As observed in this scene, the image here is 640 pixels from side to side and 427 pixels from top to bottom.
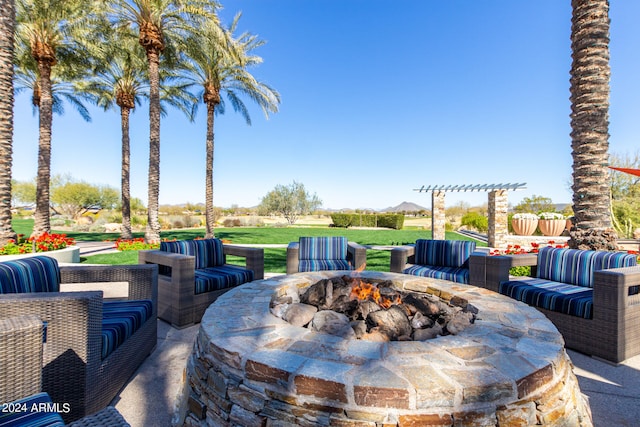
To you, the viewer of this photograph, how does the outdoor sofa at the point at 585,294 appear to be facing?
facing the viewer and to the left of the viewer

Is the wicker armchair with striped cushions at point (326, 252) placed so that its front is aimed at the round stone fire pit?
yes

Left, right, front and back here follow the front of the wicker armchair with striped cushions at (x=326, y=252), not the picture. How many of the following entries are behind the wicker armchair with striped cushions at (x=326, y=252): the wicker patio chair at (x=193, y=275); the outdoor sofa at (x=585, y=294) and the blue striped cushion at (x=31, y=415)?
0

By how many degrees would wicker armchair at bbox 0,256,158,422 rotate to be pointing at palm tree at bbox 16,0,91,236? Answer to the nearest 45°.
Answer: approximately 135° to its left

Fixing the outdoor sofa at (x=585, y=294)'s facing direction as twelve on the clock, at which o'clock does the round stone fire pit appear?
The round stone fire pit is roughly at 11 o'clock from the outdoor sofa.

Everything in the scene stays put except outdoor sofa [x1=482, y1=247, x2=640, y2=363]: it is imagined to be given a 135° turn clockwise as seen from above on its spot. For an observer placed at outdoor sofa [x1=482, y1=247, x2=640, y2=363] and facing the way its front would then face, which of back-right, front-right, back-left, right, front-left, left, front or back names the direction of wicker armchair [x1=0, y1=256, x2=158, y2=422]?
back-left

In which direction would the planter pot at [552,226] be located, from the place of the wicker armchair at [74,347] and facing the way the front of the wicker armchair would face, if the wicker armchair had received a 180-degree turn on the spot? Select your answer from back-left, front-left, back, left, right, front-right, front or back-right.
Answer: back-right

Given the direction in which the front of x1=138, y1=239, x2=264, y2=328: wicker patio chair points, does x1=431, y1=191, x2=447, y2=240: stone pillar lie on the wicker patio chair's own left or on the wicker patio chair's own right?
on the wicker patio chair's own left

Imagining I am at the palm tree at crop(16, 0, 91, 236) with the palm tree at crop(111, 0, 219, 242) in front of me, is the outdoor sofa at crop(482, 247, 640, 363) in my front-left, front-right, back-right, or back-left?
front-right

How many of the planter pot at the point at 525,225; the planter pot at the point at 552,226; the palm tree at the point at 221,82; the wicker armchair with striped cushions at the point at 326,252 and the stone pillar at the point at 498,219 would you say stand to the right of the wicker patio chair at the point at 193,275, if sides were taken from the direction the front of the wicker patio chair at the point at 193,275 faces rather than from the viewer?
0

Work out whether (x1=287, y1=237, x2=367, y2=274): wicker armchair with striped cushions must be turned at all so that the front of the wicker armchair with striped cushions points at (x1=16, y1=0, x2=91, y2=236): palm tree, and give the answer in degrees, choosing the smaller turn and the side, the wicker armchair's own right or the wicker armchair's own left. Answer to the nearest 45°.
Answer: approximately 135° to the wicker armchair's own right

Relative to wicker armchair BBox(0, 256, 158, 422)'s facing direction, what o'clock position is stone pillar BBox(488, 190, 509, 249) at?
The stone pillar is roughly at 10 o'clock from the wicker armchair.

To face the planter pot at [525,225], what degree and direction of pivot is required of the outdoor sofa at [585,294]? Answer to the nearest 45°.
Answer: approximately 135° to its right

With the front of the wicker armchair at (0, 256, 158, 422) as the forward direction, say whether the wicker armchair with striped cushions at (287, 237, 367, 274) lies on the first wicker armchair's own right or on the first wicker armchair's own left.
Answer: on the first wicker armchair's own left

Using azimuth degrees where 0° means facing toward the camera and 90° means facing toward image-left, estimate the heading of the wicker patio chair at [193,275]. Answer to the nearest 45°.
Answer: approximately 315°

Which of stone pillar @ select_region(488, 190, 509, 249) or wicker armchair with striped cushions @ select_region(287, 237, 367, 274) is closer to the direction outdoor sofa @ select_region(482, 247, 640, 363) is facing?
the wicker armchair with striped cushions

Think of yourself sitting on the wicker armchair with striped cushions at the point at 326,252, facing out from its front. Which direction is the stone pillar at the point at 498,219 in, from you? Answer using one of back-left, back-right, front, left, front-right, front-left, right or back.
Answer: back-left

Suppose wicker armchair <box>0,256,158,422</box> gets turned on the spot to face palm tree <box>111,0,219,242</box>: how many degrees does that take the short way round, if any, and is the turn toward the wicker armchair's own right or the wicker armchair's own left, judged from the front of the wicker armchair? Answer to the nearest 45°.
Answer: approximately 135° to the wicker armchair's own left

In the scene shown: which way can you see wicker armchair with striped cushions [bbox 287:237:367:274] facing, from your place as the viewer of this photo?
facing the viewer

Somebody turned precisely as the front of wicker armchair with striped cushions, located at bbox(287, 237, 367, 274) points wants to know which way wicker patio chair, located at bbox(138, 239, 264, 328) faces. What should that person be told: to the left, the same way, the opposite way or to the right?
to the left

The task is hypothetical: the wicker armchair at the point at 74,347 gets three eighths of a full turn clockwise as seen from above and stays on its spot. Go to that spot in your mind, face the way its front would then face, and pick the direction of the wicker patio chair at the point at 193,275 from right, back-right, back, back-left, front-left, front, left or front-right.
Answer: back-right

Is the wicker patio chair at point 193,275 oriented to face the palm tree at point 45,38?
no
